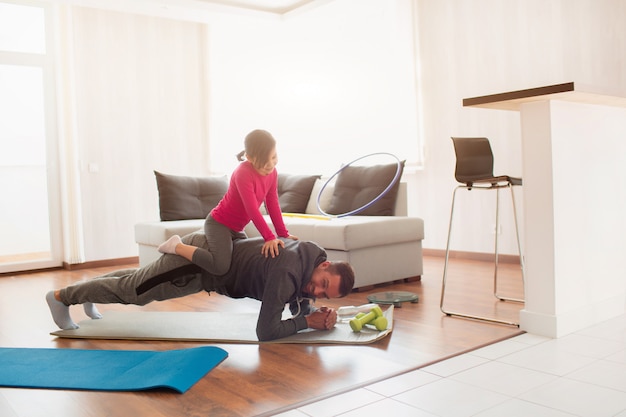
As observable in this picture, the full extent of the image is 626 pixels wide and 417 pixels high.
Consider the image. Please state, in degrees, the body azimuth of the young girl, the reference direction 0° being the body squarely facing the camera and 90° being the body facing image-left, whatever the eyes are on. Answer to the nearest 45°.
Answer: approximately 315°

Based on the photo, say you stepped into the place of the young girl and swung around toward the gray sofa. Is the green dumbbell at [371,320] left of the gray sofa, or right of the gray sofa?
right

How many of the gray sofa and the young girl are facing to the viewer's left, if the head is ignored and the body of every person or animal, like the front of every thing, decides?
0

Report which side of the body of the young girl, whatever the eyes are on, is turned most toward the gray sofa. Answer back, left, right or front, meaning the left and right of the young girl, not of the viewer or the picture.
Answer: left

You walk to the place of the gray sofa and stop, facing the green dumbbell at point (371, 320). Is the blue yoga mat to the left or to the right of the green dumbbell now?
right

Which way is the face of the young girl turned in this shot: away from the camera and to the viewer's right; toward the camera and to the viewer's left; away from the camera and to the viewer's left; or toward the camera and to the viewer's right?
toward the camera and to the viewer's right

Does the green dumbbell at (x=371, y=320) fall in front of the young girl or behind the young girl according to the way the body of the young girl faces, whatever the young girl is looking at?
in front

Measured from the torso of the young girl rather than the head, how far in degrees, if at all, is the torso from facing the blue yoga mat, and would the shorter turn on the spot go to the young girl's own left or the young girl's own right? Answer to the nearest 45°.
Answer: approximately 90° to the young girl's own right

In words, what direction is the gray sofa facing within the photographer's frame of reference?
facing the viewer

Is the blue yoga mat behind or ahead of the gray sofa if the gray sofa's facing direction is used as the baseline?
ahead

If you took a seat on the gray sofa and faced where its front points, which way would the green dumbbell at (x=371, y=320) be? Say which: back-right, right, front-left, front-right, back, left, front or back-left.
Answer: front
